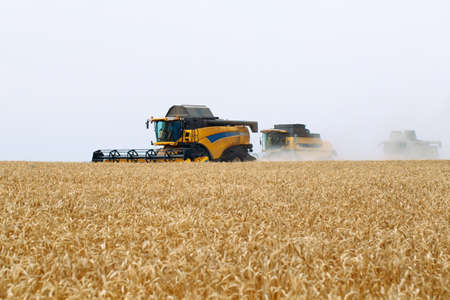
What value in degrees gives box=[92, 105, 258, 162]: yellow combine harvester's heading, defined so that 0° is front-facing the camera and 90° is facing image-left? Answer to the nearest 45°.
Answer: approximately 45°

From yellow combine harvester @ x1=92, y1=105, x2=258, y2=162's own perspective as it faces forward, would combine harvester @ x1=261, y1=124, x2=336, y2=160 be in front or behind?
behind

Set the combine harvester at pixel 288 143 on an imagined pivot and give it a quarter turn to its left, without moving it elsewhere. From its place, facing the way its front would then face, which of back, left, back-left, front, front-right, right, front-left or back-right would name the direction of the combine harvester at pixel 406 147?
left

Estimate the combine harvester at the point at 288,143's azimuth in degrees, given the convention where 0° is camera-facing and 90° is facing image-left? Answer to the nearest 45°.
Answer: approximately 45°

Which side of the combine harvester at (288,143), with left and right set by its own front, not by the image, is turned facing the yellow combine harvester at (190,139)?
front

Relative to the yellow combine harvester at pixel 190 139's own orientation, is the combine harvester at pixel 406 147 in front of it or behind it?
behind

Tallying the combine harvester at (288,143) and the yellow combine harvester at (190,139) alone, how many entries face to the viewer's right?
0
